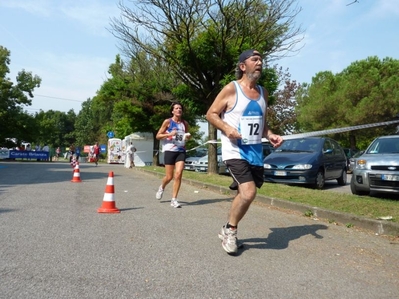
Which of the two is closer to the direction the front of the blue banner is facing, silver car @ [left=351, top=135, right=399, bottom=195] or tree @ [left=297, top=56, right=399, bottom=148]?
the silver car

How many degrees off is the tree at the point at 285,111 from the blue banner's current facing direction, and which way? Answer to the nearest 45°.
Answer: approximately 45° to its left

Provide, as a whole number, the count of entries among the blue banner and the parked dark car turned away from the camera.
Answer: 0

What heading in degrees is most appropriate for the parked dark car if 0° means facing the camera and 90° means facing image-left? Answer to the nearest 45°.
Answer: approximately 45°

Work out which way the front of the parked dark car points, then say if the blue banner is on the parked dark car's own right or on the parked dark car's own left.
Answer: on the parked dark car's own right

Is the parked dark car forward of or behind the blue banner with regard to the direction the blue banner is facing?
forward

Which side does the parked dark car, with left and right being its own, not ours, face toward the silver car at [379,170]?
left

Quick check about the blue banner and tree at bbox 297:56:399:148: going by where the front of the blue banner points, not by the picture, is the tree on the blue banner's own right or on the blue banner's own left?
on the blue banner's own left

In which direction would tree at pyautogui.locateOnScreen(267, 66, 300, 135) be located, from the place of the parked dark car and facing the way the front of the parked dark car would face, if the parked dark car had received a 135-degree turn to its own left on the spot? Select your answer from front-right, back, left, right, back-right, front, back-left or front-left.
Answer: left

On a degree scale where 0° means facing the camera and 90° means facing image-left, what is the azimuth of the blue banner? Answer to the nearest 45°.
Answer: approximately 0°

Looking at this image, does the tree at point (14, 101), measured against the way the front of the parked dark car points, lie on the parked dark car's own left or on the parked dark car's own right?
on the parked dark car's own right

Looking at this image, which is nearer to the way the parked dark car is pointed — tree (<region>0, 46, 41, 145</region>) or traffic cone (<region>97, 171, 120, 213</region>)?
the traffic cone
